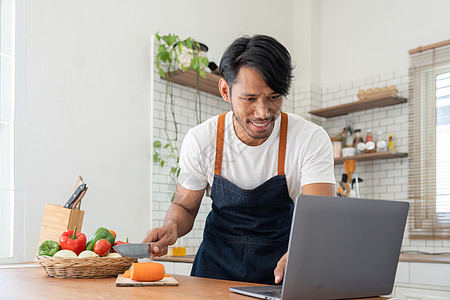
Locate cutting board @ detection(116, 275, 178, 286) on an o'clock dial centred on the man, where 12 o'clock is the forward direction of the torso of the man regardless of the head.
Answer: The cutting board is roughly at 1 o'clock from the man.

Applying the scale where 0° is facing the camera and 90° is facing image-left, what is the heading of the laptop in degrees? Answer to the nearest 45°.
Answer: approximately 135°

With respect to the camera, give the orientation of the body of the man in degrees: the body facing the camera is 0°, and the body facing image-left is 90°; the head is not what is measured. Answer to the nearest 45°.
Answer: approximately 0°

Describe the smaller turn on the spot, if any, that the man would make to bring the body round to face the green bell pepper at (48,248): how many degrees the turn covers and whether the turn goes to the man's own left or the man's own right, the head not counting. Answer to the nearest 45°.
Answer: approximately 90° to the man's own right

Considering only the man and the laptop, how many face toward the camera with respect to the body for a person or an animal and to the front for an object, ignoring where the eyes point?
1

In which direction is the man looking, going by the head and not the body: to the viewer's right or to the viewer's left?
to the viewer's right
